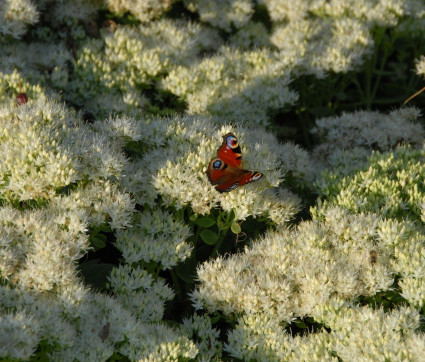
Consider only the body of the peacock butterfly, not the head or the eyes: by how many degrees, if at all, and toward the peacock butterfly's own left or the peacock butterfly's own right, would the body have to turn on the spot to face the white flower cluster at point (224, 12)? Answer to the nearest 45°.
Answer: approximately 45° to the peacock butterfly's own left

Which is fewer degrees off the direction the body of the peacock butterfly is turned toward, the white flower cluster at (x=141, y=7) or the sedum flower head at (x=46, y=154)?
the white flower cluster

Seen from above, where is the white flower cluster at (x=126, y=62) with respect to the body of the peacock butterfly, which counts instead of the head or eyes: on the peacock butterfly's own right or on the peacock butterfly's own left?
on the peacock butterfly's own left

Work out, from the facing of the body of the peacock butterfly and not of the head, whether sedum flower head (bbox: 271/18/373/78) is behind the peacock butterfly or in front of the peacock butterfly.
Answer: in front

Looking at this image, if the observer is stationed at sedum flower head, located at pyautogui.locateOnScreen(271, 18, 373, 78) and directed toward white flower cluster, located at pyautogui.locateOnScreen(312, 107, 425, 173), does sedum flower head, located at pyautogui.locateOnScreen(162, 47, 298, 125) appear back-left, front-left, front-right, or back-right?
front-right

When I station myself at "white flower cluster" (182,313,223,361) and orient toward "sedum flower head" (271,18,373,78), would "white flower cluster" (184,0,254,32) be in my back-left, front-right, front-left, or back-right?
front-left

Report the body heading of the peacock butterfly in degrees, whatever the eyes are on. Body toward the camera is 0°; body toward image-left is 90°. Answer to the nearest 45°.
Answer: approximately 225°
